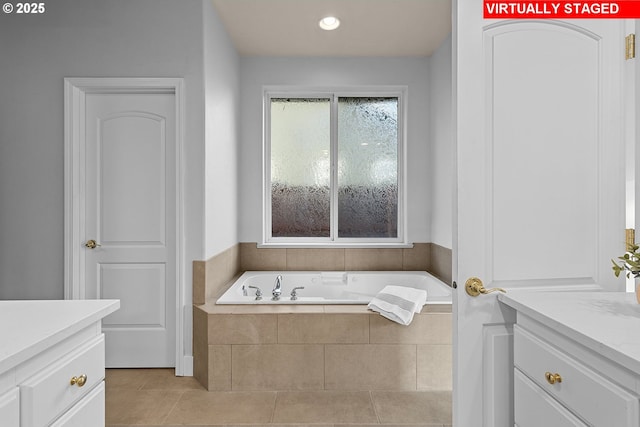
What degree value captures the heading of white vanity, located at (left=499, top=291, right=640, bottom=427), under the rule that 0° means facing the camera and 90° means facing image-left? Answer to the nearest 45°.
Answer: approximately 45°

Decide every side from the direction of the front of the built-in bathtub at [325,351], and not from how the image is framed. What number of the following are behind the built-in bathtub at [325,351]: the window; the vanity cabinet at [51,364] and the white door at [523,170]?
1

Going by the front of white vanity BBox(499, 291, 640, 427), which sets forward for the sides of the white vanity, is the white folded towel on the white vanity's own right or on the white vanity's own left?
on the white vanity's own right

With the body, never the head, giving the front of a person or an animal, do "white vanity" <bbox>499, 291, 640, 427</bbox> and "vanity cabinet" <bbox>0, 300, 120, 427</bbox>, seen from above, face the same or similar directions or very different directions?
very different directions

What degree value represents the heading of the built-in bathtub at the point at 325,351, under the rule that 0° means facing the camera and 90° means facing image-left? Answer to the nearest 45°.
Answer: approximately 0°

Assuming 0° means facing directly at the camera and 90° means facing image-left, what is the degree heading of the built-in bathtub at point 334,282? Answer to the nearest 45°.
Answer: approximately 0°

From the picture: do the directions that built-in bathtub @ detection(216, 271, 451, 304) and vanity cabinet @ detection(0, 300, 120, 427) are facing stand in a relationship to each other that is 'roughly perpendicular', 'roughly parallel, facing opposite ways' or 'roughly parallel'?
roughly perpendicular

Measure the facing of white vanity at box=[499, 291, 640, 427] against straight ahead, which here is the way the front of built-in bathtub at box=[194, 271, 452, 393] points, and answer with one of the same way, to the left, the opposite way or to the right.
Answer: to the right

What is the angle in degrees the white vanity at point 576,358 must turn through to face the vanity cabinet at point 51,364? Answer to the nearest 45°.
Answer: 0° — it already faces it

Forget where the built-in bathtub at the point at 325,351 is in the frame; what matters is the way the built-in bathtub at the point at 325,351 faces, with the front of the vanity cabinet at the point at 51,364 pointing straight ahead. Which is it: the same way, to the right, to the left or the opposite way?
to the right
